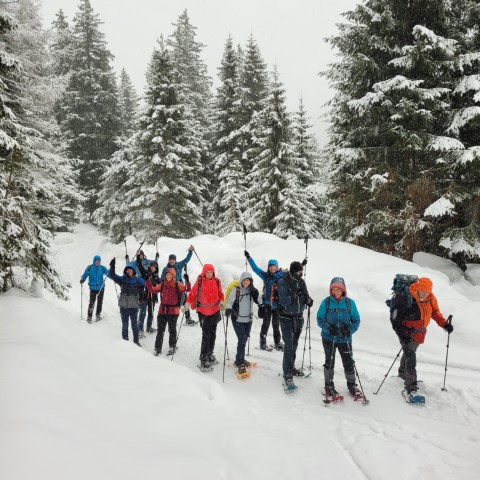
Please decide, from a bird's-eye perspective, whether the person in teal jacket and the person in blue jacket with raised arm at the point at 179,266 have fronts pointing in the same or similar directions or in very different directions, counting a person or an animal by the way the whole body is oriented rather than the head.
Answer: same or similar directions

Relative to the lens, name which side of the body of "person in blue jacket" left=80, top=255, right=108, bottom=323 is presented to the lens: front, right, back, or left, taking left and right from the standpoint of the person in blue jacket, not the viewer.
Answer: front

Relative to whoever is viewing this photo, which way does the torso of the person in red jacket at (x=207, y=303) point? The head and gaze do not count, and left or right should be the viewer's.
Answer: facing the viewer

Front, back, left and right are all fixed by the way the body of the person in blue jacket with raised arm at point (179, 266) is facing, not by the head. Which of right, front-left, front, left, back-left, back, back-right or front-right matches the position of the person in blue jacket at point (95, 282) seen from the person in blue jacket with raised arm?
back-right

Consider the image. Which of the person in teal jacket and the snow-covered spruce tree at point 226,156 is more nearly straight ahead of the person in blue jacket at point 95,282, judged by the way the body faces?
the person in teal jacket

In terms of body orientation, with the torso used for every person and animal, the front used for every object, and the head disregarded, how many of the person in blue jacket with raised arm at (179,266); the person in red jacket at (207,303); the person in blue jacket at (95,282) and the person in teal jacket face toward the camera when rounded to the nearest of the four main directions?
4

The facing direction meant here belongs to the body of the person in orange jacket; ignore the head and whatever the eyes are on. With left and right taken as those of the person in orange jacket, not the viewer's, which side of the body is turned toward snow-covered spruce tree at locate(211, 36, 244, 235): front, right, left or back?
back

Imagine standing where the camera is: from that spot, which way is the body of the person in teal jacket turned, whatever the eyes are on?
toward the camera

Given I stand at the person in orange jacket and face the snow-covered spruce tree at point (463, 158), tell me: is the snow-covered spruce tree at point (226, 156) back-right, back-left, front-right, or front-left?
front-left

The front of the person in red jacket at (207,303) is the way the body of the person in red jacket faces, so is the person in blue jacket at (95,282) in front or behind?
behind

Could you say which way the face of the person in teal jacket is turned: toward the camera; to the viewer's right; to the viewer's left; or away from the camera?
toward the camera

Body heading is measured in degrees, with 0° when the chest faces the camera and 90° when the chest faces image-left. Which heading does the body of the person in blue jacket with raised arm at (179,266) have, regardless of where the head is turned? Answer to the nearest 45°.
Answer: approximately 0°

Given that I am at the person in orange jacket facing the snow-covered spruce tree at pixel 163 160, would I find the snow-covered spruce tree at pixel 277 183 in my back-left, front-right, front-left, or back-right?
front-right

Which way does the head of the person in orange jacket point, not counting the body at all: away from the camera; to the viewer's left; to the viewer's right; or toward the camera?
toward the camera
